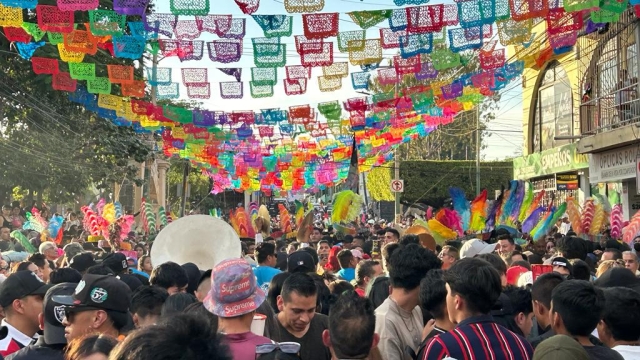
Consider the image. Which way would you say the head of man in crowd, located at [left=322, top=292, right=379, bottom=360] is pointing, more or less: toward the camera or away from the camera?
away from the camera

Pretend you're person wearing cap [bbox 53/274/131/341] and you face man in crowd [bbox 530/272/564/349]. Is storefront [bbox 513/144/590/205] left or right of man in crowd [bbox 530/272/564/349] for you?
left

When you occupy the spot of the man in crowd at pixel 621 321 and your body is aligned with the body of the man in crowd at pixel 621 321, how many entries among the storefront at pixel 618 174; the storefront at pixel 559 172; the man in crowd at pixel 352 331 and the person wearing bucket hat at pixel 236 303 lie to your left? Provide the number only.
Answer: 2

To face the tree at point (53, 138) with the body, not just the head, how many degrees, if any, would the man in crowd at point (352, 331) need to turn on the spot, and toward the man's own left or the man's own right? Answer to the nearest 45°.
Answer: approximately 45° to the man's own left

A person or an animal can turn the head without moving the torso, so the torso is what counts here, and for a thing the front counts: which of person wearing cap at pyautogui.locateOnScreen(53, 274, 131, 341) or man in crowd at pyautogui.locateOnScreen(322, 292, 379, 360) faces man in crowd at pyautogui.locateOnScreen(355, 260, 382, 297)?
man in crowd at pyautogui.locateOnScreen(322, 292, 379, 360)

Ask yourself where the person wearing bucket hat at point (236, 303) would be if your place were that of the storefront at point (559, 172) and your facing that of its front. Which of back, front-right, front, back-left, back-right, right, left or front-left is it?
front-left

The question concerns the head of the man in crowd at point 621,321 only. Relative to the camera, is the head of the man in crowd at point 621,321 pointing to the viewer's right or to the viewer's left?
to the viewer's left

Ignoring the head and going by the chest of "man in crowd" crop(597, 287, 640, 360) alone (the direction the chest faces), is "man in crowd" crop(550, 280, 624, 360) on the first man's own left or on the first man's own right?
on the first man's own left
